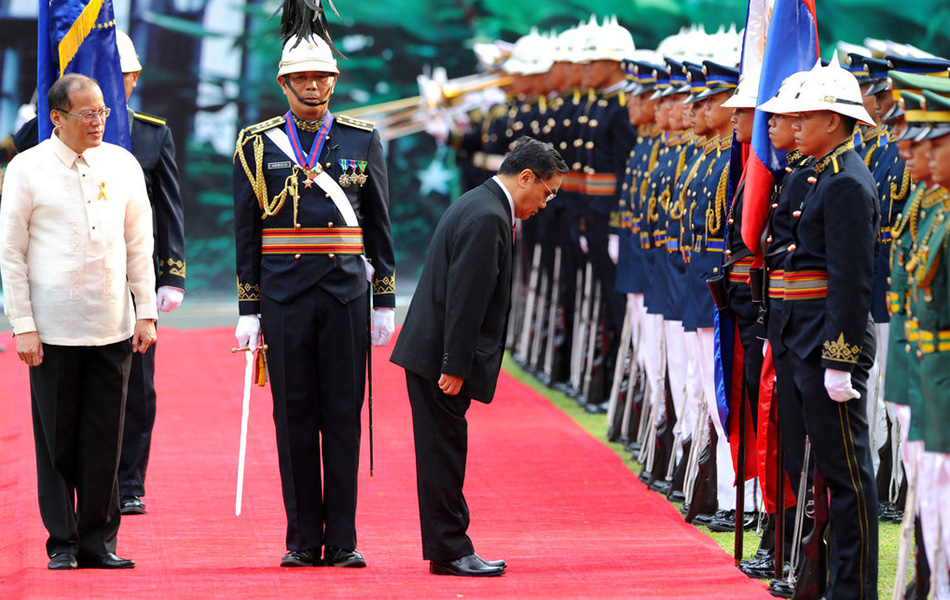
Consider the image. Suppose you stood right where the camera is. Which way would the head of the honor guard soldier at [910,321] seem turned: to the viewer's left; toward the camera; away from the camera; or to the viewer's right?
to the viewer's left

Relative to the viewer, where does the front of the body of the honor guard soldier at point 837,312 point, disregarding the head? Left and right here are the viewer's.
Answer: facing to the left of the viewer

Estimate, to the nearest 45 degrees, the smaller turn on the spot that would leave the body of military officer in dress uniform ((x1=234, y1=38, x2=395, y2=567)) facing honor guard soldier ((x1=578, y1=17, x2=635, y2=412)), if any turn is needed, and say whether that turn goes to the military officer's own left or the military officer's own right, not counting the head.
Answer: approximately 135° to the military officer's own left

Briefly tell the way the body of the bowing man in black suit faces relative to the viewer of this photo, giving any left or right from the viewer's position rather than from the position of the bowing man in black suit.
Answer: facing to the right of the viewer

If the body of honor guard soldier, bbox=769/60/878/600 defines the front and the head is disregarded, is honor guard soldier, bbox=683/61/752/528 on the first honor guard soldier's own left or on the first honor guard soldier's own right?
on the first honor guard soldier's own right

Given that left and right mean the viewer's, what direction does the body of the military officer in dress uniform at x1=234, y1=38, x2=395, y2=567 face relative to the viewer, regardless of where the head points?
facing the viewer

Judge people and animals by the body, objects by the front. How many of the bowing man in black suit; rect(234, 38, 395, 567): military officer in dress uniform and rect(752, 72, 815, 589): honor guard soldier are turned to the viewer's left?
1

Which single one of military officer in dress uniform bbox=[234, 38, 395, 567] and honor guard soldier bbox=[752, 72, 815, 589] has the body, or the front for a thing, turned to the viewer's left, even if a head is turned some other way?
the honor guard soldier

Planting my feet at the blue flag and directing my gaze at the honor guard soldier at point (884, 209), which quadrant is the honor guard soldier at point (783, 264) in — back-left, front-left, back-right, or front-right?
front-right

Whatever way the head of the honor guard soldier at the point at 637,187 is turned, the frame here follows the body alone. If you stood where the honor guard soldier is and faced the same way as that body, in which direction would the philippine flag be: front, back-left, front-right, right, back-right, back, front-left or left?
front-left

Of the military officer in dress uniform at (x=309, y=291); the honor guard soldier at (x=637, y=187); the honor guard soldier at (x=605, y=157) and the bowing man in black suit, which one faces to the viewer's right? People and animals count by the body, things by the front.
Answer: the bowing man in black suit

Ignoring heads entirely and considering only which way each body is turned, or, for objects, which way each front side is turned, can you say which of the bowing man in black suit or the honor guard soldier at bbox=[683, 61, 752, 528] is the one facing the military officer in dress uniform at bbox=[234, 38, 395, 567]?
the honor guard soldier

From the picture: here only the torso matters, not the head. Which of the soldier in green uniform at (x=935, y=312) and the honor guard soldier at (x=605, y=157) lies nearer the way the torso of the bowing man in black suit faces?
the soldier in green uniform

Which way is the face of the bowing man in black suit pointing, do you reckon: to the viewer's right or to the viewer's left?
to the viewer's right

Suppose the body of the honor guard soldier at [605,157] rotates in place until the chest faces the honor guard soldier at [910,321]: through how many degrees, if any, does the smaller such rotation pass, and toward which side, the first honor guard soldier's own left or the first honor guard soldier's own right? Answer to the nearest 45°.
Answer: approximately 45° to the first honor guard soldier's own left
